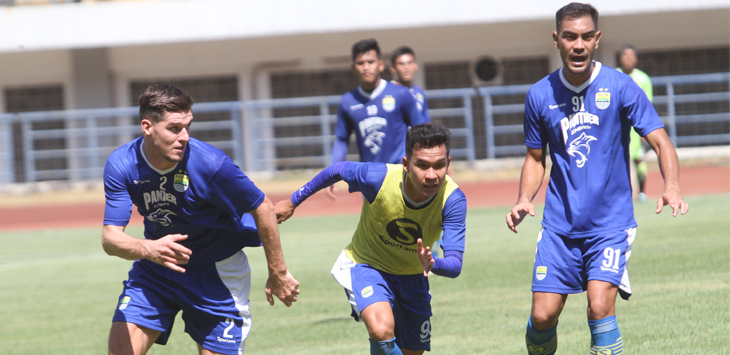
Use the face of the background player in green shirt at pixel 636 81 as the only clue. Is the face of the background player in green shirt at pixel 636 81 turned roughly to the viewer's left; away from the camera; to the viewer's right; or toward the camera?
toward the camera

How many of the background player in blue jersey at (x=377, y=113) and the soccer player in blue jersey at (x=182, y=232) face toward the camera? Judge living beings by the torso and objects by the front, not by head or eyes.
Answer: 2

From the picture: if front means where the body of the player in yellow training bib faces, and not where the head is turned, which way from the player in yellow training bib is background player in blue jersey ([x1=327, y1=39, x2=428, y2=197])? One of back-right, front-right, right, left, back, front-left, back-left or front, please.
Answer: back-left

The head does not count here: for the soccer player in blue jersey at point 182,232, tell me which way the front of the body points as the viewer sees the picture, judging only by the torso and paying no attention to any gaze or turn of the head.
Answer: toward the camera

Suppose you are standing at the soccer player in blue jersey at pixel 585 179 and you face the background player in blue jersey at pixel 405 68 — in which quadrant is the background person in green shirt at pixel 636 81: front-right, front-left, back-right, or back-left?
front-right

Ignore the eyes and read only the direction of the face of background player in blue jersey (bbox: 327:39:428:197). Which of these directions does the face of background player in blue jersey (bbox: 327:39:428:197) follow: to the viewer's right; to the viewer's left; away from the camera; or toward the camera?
toward the camera

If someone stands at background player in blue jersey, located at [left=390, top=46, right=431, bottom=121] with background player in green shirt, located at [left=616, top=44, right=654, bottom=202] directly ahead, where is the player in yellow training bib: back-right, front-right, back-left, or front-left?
back-right

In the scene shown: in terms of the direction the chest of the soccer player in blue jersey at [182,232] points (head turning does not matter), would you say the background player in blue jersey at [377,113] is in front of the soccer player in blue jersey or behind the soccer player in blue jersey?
behind

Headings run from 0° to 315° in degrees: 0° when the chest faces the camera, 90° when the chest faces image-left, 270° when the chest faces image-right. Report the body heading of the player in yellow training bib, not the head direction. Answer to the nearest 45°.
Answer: approximately 315°

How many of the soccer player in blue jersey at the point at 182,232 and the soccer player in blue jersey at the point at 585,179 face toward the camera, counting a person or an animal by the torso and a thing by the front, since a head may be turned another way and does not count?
2

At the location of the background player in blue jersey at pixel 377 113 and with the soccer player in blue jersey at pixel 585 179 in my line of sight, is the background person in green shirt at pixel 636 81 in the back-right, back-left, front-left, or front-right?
back-left

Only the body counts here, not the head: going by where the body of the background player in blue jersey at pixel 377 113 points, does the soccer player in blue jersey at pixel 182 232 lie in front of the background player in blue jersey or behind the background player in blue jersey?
in front

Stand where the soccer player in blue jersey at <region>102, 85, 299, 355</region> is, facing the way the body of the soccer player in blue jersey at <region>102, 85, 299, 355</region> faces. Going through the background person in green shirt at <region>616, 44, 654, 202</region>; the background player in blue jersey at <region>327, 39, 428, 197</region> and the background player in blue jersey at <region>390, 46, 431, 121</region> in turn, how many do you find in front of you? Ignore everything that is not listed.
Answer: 0

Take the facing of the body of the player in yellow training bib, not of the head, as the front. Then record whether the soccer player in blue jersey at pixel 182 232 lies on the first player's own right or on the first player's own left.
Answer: on the first player's own right

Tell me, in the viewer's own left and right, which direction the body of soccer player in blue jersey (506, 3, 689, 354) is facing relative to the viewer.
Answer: facing the viewer

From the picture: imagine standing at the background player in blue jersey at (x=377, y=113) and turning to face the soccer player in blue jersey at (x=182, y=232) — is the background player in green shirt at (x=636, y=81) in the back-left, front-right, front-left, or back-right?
back-left

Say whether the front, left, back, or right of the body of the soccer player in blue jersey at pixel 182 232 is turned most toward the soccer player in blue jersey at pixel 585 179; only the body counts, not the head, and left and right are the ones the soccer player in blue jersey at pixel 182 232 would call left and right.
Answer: left

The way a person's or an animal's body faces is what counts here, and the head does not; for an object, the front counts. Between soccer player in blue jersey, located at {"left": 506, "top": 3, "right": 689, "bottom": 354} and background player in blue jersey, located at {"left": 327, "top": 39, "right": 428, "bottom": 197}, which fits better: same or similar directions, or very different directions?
same or similar directions
